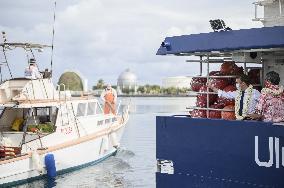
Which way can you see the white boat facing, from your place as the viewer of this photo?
facing away from the viewer and to the right of the viewer

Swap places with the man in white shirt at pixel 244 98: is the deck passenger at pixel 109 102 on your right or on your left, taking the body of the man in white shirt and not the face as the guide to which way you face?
on your right

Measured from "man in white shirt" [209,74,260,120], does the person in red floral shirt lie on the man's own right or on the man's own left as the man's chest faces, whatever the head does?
on the man's own left

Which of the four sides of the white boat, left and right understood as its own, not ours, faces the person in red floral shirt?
right

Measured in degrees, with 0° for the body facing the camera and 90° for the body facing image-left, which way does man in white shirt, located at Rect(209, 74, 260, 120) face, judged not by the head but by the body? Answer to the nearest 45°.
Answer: approximately 45°
